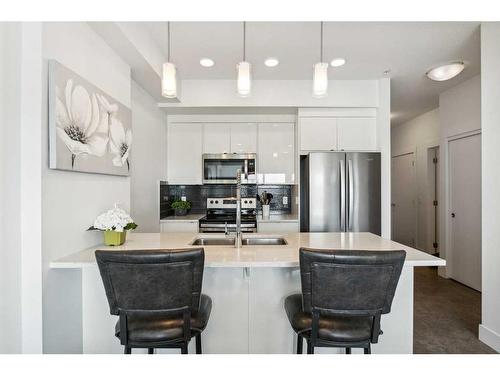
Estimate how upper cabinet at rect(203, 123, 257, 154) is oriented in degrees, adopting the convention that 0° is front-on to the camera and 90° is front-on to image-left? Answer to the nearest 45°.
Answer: approximately 0°

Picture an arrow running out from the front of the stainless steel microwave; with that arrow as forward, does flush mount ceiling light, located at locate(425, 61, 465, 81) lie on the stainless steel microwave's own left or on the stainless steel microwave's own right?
on the stainless steel microwave's own left

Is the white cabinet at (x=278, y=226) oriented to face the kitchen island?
yes

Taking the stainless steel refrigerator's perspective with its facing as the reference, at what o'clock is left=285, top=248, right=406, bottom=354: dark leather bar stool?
The dark leather bar stool is roughly at 12 o'clock from the stainless steel refrigerator.

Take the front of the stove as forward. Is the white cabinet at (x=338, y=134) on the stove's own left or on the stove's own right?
on the stove's own left
